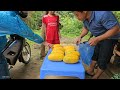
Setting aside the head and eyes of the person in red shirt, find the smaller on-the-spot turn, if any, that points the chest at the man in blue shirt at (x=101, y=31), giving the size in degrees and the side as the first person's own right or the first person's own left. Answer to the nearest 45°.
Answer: approximately 45° to the first person's own left

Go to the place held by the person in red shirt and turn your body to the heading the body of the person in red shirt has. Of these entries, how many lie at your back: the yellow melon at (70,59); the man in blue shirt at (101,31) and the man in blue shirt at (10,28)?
0

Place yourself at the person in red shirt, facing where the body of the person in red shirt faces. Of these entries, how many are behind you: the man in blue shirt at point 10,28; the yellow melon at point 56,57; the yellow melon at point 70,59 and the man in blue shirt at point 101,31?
0

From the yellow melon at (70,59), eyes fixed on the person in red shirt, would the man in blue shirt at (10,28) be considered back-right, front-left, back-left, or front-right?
front-left

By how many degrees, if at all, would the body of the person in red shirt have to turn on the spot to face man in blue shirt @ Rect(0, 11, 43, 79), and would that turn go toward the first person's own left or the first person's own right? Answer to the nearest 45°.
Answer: approximately 45° to the first person's own right

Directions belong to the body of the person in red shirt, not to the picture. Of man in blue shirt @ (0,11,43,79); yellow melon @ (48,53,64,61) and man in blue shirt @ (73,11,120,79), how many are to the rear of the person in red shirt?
0

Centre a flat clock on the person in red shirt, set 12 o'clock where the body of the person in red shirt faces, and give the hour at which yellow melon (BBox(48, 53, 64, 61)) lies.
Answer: The yellow melon is roughly at 12 o'clock from the person in red shirt.

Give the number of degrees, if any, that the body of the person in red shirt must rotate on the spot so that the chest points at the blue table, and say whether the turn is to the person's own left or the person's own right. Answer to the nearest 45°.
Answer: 0° — they already face it

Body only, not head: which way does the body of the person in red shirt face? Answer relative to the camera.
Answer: toward the camera

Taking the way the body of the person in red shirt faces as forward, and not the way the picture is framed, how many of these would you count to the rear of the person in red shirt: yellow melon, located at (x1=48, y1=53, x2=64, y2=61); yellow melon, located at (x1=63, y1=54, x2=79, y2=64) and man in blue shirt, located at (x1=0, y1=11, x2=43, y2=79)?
0

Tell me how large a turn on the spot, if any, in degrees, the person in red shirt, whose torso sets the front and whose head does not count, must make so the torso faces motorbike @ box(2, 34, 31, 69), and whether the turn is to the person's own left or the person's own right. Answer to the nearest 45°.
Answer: approximately 45° to the person's own right
